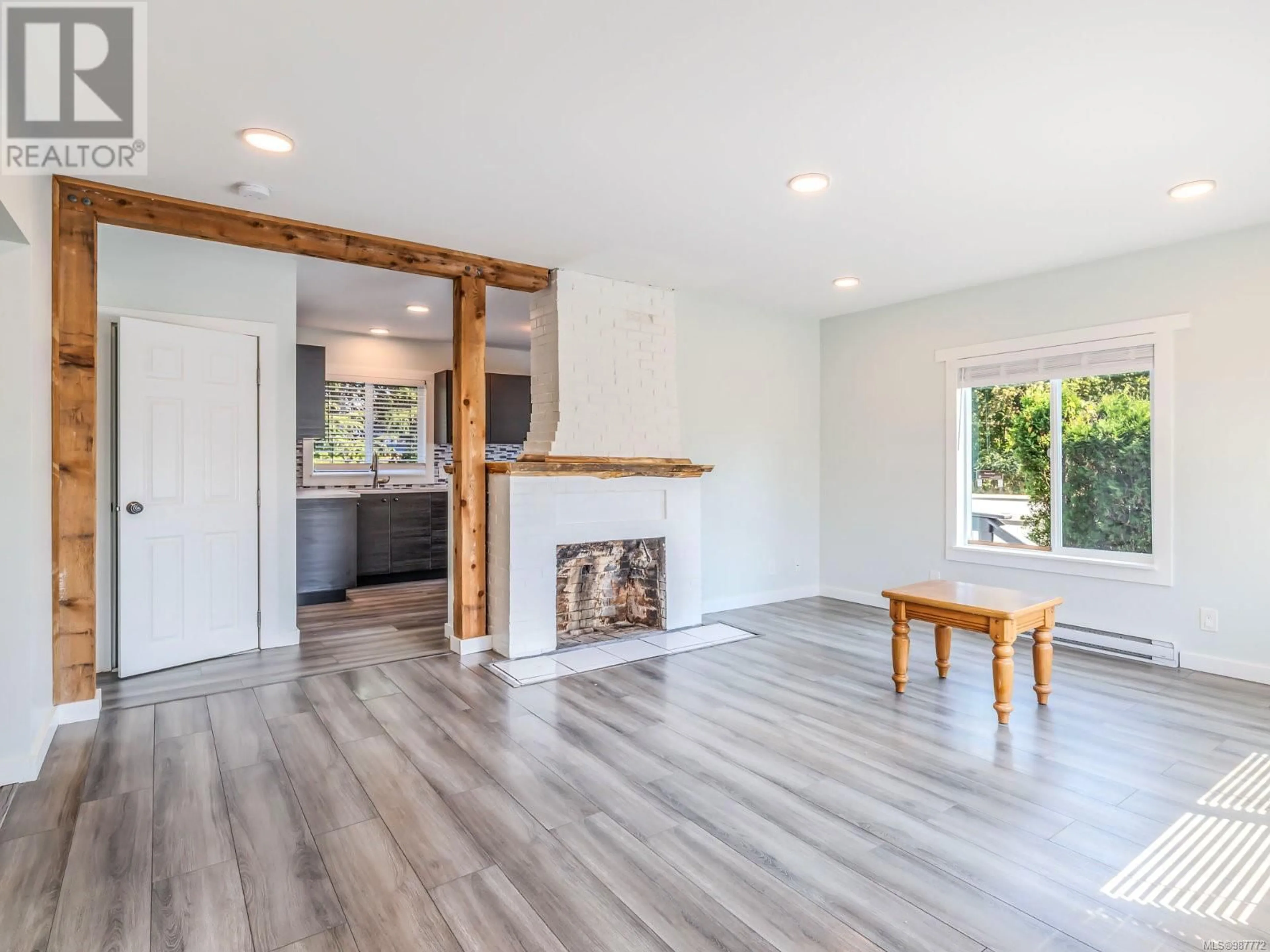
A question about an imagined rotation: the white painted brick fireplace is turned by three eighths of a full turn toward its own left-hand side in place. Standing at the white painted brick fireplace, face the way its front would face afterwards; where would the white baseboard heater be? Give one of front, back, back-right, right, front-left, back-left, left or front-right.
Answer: right

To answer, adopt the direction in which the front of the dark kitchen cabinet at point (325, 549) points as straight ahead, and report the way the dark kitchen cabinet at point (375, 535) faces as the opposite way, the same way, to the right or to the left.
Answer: to the right

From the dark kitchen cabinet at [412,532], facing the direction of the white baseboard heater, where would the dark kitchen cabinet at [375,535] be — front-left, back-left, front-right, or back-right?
back-right

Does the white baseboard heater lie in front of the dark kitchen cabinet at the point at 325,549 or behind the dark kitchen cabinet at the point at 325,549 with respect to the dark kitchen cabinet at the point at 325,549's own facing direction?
in front

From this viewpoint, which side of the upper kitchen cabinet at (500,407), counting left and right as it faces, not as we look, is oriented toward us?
front

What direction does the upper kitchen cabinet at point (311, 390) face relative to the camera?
to the viewer's right

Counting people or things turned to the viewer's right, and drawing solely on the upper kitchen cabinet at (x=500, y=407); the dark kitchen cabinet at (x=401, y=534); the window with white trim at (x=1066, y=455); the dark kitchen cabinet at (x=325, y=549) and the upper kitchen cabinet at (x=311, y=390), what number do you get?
2

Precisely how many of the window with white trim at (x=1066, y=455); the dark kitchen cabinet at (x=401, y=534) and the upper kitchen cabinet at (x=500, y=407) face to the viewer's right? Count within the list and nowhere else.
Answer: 0

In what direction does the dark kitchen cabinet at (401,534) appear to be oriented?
toward the camera

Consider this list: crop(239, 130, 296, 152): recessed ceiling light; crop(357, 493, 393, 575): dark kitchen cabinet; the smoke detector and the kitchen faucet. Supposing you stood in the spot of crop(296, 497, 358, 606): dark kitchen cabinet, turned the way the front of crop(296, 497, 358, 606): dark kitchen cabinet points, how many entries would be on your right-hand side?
2

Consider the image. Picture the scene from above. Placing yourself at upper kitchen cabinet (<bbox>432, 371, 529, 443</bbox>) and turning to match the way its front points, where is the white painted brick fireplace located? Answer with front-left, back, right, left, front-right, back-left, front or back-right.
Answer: front

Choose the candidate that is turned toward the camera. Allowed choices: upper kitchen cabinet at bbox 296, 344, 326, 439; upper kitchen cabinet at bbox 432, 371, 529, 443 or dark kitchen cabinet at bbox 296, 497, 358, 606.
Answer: upper kitchen cabinet at bbox 432, 371, 529, 443

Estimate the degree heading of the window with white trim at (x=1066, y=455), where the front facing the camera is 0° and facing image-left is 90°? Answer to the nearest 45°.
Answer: approximately 45°

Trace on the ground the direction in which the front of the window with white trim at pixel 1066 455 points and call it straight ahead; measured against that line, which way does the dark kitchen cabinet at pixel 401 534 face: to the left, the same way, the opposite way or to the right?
to the left
